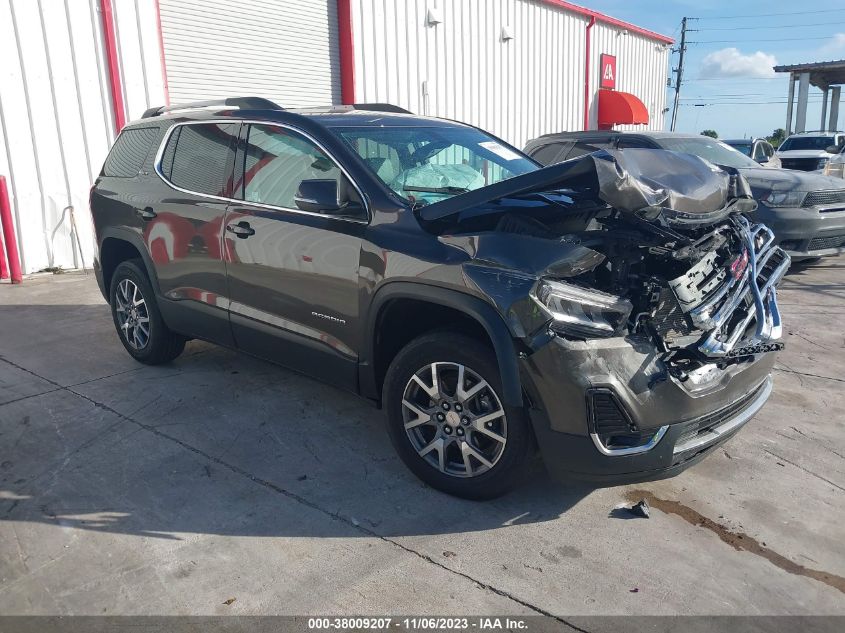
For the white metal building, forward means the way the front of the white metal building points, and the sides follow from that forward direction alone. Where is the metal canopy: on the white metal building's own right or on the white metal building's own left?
on the white metal building's own left

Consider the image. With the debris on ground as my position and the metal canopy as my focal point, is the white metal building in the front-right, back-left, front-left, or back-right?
front-left

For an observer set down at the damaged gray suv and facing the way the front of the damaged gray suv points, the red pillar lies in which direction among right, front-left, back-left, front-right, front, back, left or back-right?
back

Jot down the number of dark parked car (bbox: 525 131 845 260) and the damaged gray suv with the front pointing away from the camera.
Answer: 0

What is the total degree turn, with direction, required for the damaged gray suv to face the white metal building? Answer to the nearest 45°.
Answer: approximately 135° to its left

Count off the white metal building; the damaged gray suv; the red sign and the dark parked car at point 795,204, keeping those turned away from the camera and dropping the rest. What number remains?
0

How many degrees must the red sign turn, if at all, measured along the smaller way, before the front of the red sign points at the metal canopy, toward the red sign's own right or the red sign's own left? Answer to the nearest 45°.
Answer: approximately 90° to the red sign's own left

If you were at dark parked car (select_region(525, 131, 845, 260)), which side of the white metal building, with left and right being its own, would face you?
front

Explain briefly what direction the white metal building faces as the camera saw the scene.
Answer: facing the viewer and to the right of the viewer

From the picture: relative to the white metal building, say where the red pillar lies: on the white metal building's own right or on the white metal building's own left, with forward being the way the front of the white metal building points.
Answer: on the white metal building's own right

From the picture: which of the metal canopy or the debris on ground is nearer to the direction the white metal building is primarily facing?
the debris on ground
